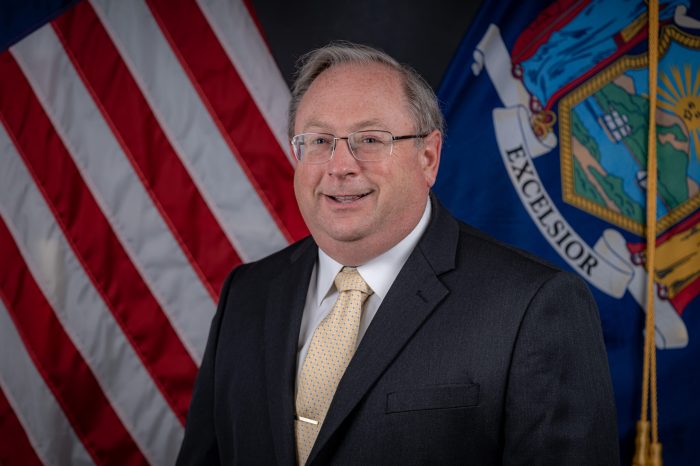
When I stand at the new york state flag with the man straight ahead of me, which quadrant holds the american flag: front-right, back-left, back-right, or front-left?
front-right

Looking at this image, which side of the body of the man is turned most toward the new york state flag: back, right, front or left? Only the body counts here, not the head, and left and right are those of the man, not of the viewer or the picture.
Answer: back

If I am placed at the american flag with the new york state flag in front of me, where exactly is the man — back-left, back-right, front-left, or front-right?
front-right

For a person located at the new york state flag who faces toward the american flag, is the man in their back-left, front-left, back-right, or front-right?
front-left

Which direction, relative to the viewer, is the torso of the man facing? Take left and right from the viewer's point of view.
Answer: facing the viewer and to the left of the viewer

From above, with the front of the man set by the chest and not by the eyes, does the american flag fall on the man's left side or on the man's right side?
on the man's right side
